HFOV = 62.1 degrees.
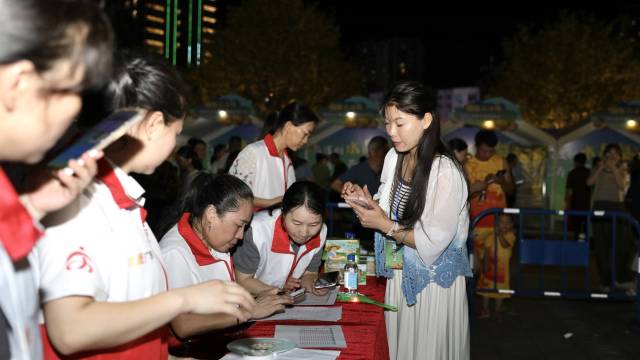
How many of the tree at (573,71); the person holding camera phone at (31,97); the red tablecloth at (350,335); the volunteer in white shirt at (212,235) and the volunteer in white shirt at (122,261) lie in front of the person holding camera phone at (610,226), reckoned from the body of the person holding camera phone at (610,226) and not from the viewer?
4

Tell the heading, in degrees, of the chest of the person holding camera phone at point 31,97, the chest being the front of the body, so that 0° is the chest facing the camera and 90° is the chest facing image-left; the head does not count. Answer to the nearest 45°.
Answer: approximately 270°

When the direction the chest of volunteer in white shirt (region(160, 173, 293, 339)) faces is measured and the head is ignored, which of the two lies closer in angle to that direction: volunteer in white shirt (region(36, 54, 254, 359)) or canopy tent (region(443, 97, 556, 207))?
the canopy tent

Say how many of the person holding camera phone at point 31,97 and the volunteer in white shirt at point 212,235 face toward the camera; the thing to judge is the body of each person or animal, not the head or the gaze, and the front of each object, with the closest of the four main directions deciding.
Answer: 0

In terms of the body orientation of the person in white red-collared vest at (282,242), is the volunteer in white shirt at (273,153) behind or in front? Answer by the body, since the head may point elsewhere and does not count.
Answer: behind

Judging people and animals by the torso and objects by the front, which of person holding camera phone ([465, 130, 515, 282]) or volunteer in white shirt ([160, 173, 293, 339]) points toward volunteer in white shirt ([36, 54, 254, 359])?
the person holding camera phone

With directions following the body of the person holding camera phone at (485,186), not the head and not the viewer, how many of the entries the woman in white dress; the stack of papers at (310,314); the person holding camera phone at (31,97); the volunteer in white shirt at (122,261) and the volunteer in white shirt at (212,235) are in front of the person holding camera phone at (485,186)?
5

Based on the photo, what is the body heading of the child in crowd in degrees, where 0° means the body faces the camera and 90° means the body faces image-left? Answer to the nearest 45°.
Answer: approximately 0°

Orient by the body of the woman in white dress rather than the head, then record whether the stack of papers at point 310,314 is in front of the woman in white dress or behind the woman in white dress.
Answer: in front

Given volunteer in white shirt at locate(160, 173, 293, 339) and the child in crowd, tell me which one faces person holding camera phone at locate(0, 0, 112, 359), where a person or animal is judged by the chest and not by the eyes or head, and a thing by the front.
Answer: the child in crowd

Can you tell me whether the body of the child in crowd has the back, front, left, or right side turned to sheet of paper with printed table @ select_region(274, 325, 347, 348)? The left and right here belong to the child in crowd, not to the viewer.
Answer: front

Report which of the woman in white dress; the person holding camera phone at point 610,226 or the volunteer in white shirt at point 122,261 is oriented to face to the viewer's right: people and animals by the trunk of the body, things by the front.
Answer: the volunteer in white shirt
